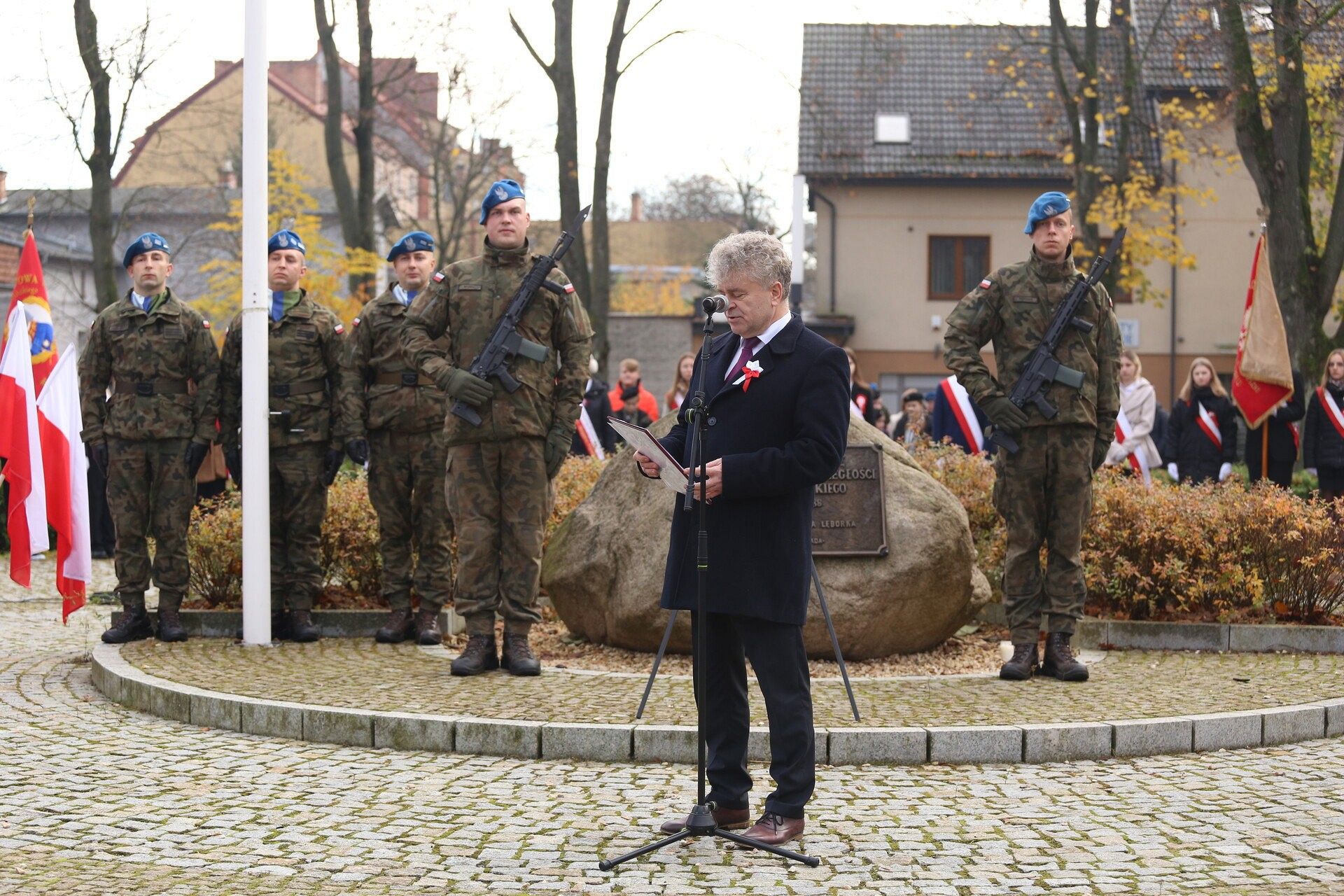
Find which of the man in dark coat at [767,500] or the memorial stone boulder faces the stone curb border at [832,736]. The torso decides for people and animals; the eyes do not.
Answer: the memorial stone boulder

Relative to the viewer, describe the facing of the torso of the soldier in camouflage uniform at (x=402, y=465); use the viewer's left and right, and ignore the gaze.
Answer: facing the viewer

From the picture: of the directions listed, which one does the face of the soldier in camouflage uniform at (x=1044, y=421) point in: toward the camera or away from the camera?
toward the camera

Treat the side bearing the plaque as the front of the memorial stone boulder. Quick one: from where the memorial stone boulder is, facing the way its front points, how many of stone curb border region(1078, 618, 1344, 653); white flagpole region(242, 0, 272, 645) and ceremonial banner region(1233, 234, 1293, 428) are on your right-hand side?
1

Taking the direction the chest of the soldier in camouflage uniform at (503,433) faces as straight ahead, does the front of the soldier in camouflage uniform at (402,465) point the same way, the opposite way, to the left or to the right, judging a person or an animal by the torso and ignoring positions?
the same way

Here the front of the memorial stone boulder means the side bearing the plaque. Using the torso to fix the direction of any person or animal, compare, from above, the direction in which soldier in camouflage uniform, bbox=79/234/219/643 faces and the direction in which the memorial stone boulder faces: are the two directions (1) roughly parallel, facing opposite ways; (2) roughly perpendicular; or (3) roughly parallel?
roughly parallel

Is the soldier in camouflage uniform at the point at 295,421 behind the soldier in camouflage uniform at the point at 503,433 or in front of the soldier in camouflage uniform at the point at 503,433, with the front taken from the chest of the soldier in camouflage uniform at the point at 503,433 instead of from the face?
behind

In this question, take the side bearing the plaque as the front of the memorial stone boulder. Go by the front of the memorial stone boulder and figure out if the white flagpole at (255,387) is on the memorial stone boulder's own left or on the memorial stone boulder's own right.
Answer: on the memorial stone boulder's own right

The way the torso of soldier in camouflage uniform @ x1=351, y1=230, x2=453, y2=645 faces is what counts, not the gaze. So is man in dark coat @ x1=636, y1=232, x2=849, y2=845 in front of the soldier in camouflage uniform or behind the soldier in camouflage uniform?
in front

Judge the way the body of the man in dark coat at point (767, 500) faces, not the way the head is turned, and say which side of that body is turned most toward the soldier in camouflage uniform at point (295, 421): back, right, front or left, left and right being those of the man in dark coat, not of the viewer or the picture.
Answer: right

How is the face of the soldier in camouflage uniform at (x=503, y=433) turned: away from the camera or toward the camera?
toward the camera

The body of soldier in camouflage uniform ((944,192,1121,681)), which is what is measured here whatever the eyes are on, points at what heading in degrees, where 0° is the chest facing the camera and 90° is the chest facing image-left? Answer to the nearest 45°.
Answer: approximately 0°

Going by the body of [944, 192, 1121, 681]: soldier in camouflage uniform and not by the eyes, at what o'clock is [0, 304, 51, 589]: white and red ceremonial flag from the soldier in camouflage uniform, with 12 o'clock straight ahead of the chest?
The white and red ceremonial flag is roughly at 3 o'clock from the soldier in camouflage uniform.

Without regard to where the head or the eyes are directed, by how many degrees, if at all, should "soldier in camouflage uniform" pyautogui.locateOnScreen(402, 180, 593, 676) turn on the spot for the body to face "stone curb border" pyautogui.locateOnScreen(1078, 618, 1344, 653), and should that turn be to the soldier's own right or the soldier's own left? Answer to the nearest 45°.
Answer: approximately 90° to the soldier's own left

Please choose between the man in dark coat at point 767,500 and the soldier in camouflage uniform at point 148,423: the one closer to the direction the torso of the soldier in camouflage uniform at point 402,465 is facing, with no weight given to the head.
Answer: the man in dark coat

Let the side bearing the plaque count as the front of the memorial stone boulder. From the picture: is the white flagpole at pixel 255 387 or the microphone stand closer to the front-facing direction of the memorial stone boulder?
the microphone stand

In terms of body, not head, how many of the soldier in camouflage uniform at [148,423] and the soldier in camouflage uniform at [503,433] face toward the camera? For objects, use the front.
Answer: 2

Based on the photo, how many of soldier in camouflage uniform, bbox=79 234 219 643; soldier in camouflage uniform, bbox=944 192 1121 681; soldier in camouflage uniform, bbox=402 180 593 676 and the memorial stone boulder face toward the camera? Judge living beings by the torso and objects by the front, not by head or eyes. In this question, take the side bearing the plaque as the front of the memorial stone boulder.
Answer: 4

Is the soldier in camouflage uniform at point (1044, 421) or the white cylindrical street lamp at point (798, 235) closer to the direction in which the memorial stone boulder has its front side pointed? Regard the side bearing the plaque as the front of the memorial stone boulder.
the soldier in camouflage uniform

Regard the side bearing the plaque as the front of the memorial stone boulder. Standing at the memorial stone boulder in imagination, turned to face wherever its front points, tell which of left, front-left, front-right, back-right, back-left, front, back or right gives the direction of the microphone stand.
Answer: front
